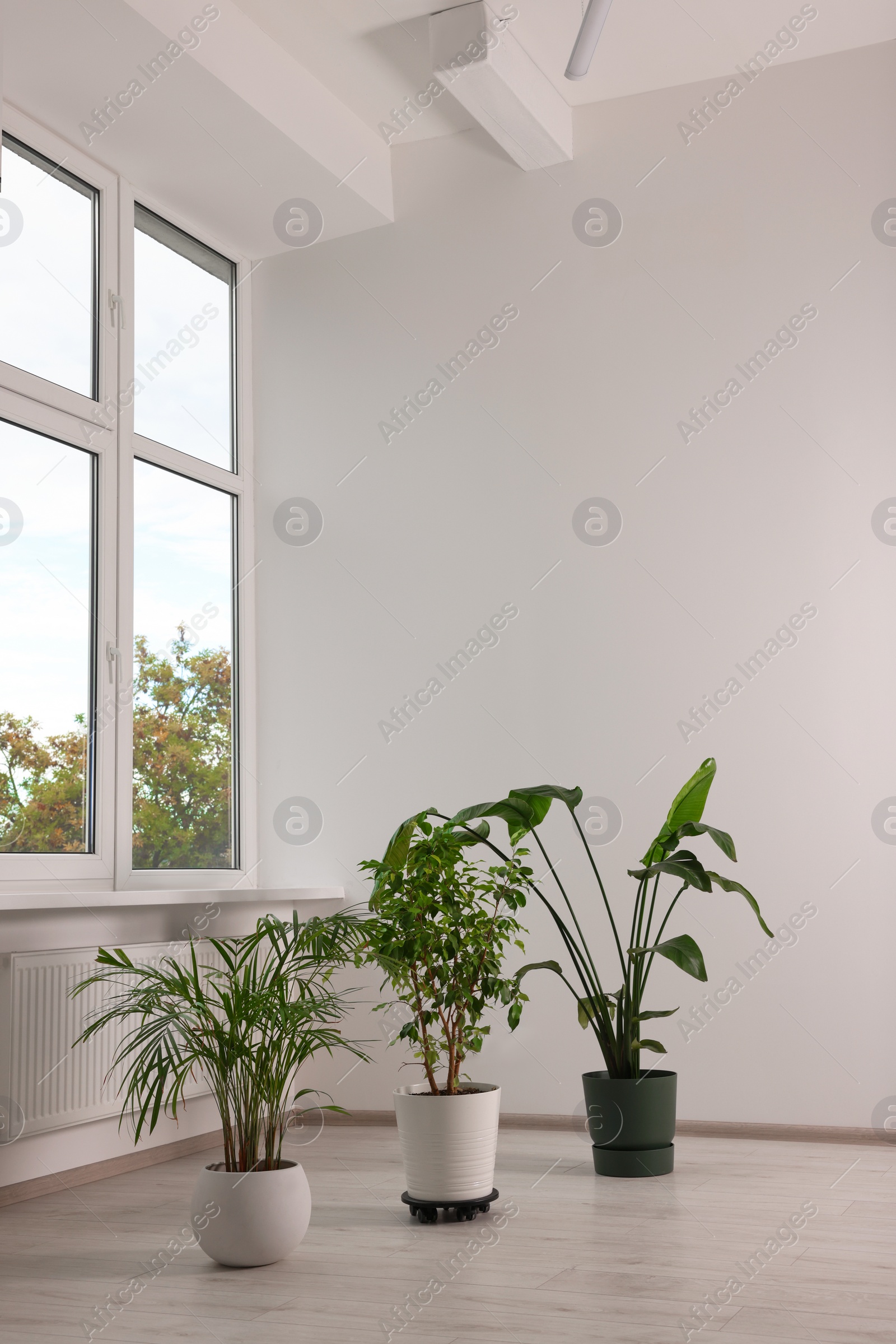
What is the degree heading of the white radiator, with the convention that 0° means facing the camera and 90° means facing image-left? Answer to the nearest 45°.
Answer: approximately 315°

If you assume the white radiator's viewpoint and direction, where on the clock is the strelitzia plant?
The strelitzia plant is roughly at 11 o'clock from the white radiator.

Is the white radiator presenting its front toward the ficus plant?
yes

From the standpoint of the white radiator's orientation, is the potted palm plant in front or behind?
in front
